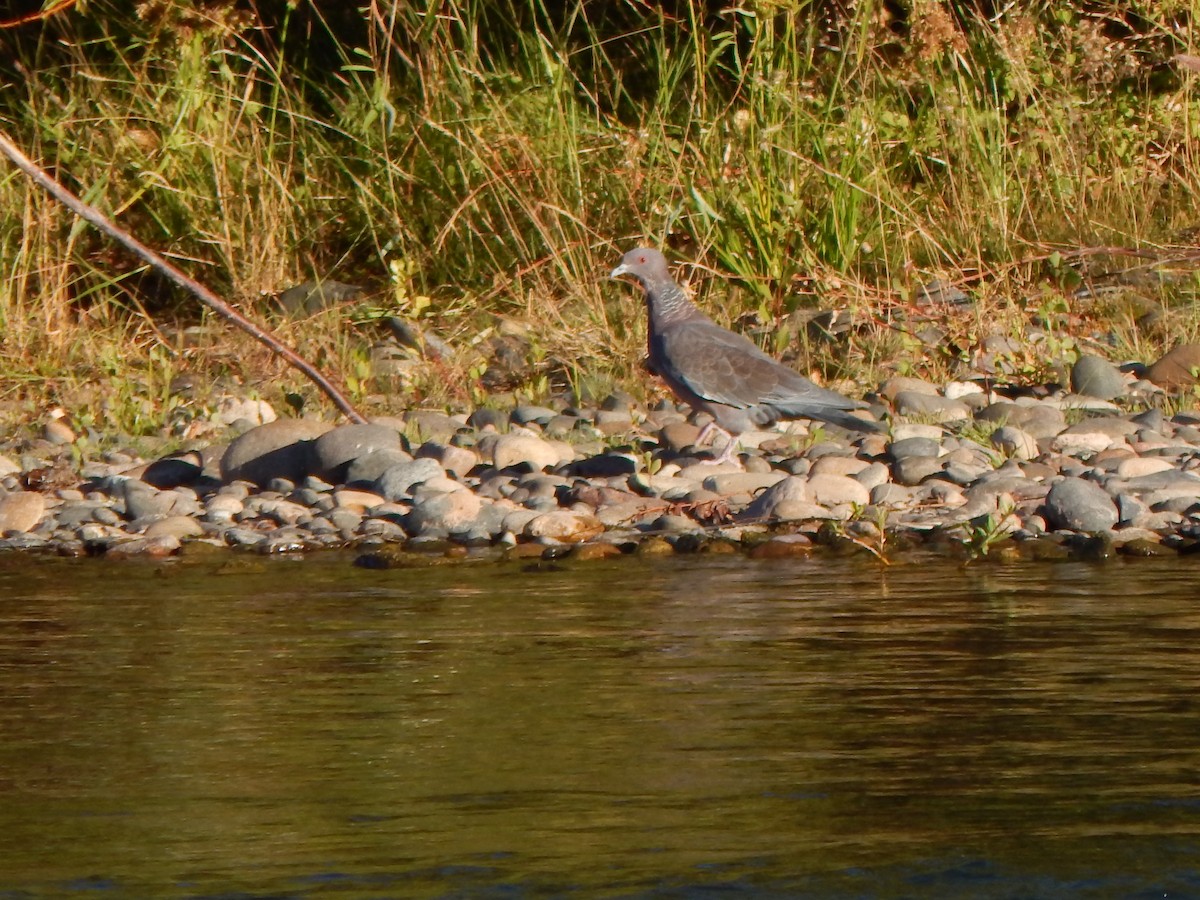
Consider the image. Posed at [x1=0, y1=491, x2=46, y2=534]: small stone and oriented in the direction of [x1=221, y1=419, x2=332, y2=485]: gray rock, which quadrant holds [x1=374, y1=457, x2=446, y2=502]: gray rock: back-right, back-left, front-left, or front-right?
front-right

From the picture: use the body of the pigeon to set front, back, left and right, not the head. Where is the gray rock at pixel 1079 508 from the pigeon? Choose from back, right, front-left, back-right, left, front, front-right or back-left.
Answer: back-left

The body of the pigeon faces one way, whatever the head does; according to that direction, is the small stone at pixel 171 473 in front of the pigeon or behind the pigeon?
in front

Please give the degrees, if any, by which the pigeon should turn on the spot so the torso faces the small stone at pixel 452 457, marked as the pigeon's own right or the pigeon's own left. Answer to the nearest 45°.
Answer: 0° — it already faces it

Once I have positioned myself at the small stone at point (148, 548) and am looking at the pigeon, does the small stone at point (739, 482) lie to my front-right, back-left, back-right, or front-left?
front-right

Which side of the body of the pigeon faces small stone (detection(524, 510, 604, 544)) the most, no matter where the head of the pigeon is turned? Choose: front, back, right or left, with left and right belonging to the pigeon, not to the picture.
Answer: left

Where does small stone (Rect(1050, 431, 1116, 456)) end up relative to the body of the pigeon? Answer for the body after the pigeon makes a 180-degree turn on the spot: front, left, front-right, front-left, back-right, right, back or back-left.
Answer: front

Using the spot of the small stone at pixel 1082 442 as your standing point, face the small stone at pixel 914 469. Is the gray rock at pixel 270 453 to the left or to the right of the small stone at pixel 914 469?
right

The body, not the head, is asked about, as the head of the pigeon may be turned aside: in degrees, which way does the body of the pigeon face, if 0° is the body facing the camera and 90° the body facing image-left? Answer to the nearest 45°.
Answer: approximately 90°

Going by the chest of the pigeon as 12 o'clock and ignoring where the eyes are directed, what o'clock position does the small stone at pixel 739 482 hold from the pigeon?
The small stone is roughly at 9 o'clock from the pigeon.

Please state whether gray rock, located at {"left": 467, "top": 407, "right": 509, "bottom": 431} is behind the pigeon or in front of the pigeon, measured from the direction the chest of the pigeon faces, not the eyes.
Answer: in front

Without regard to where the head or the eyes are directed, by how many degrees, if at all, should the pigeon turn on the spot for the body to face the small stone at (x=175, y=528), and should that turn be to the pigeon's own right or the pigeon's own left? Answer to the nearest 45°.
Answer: approximately 45° to the pigeon's own left

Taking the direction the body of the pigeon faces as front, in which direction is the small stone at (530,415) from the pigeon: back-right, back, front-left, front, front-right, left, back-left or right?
front-right

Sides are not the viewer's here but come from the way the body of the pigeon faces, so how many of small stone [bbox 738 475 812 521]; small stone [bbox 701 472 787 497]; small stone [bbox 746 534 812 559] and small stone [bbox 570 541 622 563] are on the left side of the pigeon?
4

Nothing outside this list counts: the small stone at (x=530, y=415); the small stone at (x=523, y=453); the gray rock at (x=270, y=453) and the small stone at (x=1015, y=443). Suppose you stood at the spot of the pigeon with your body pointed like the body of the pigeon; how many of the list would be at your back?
1

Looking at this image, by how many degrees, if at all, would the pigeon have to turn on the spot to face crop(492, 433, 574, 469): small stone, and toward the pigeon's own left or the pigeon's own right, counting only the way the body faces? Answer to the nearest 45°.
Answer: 0° — it already faces it

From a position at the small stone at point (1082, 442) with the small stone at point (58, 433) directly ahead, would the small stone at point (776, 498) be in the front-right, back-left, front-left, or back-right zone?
front-left

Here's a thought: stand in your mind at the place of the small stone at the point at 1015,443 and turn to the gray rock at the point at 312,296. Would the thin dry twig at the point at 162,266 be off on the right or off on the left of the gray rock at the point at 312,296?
left

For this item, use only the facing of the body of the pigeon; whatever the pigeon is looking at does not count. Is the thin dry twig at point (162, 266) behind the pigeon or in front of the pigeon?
in front

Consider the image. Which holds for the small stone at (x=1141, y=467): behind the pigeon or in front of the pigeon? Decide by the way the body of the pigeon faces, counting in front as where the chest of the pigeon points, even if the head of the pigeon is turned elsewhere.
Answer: behind
